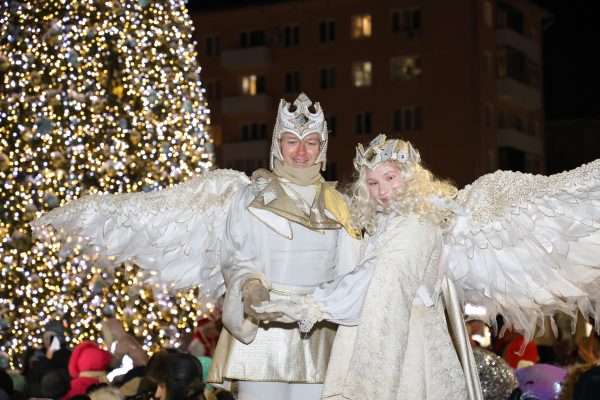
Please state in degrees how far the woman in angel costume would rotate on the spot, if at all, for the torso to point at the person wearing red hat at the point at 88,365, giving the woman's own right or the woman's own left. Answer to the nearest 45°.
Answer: approximately 45° to the woman's own right

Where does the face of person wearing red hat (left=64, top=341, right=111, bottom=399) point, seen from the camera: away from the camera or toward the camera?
away from the camera

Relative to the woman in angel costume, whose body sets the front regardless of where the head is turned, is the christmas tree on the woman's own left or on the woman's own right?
on the woman's own right
